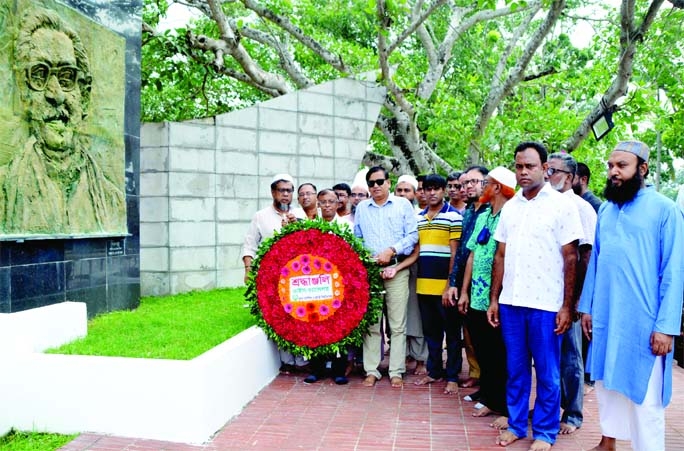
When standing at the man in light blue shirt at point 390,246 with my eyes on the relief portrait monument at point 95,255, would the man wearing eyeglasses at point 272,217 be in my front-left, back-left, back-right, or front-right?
front-right

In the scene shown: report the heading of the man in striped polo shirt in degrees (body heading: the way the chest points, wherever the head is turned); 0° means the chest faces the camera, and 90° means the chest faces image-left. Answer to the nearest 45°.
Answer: approximately 45°

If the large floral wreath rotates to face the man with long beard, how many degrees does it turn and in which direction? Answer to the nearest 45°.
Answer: approximately 45° to its left

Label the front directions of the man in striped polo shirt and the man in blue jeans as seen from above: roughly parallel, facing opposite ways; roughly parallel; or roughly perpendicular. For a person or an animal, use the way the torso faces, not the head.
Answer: roughly parallel

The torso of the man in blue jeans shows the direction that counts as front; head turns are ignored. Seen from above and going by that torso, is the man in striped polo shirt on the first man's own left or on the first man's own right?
on the first man's own right

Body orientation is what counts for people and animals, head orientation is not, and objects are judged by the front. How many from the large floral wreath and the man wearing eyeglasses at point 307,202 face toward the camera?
2

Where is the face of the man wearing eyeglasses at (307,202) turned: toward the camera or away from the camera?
toward the camera

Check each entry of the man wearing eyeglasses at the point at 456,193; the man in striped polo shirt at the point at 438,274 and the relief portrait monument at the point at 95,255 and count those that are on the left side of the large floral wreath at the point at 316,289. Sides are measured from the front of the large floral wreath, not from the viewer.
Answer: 2

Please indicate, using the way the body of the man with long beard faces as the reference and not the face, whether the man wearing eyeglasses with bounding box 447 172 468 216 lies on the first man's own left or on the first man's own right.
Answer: on the first man's own right

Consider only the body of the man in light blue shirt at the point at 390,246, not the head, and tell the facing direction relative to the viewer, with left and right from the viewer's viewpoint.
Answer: facing the viewer

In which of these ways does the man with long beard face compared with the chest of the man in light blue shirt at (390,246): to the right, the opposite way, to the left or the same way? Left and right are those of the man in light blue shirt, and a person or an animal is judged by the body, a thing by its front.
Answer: to the right

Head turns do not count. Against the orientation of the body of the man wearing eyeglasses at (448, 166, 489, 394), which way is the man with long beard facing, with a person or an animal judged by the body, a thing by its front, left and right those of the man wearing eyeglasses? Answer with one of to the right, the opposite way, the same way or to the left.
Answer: the same way

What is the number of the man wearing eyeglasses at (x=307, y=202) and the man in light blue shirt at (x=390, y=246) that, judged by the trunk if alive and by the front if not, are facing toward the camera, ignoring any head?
2

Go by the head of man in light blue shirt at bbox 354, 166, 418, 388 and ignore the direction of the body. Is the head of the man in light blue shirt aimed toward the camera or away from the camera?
toward the camera

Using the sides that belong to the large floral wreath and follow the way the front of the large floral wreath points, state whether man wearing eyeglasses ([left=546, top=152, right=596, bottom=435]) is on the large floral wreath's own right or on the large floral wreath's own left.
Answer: on the large floral wreath's own left

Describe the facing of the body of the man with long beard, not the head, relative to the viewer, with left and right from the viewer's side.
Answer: facing the viewer and to the left of the viewer

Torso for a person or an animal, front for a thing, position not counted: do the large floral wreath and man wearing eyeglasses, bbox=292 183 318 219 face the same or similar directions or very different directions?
same or similar directions

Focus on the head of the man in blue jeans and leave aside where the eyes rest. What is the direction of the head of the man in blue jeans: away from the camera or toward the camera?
toward the camera

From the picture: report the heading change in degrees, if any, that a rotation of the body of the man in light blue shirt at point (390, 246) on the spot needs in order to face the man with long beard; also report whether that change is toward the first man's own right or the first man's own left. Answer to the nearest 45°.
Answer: approximately 45° to the first man's own left
